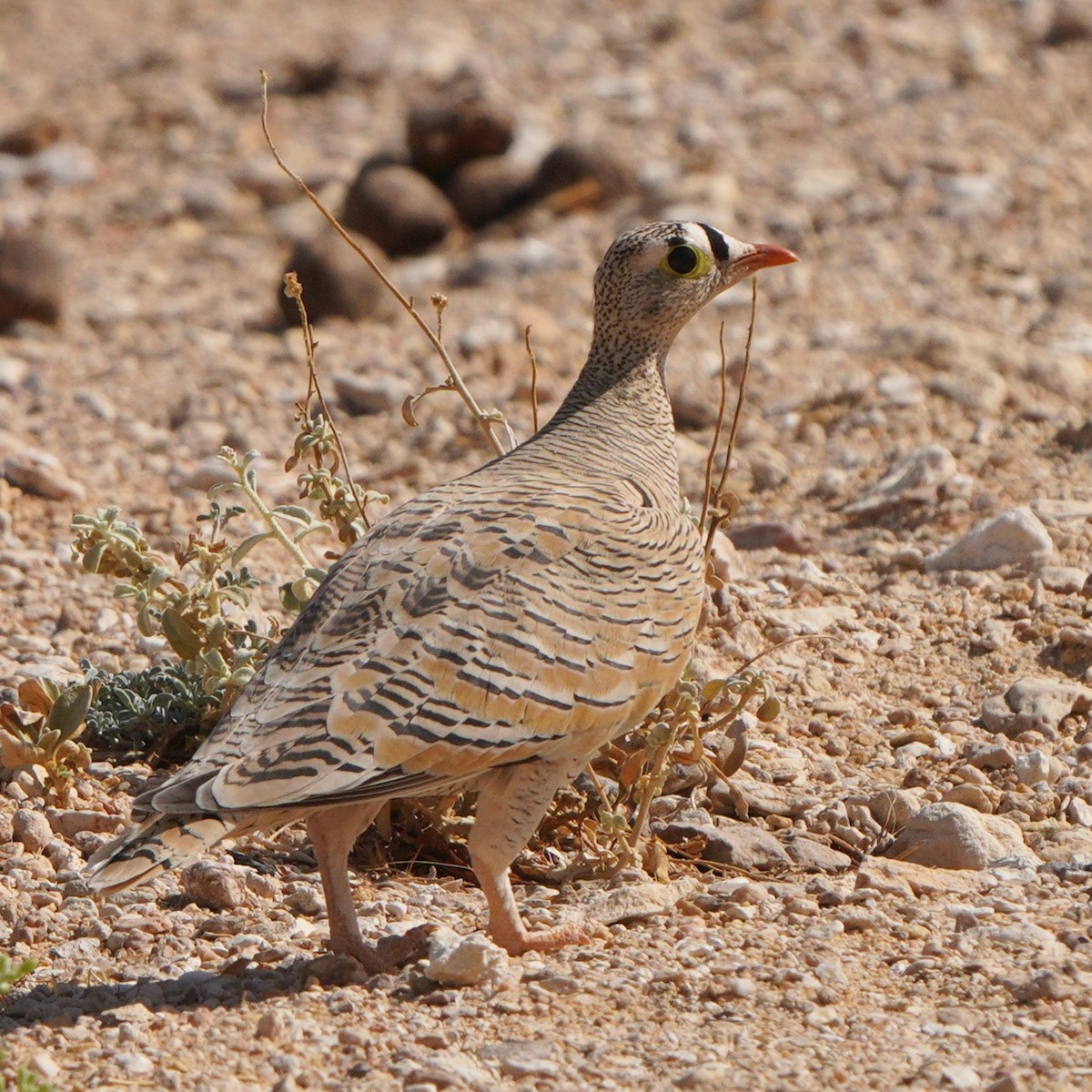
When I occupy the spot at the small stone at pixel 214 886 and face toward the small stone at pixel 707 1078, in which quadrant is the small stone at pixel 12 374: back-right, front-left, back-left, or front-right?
back-left

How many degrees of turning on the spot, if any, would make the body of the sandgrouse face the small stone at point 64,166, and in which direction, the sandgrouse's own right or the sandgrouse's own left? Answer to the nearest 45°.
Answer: approximately 90° to the sandgrouse's own left

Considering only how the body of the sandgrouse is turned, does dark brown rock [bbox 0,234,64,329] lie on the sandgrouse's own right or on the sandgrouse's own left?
on the sandgrouse's own left

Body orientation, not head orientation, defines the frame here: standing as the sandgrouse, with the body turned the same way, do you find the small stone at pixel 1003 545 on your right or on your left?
on your left

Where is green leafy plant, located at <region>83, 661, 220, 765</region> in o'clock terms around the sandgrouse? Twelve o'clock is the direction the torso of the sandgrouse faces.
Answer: The green leafy plant is roughly at 8 o'clock from the sandgrouse.

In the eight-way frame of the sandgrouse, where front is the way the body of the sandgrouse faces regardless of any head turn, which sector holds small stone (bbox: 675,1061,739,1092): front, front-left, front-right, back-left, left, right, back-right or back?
front-right

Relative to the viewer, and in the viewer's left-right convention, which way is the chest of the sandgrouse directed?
facing to the right of the viewer

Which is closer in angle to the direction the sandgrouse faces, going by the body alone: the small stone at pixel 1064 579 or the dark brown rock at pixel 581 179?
the small stone

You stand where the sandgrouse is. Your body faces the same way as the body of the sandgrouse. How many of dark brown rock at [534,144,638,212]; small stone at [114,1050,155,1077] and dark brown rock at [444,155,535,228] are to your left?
2

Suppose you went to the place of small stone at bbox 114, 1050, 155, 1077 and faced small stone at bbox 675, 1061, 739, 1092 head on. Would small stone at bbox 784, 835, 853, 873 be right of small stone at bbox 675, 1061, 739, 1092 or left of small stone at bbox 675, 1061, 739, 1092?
left

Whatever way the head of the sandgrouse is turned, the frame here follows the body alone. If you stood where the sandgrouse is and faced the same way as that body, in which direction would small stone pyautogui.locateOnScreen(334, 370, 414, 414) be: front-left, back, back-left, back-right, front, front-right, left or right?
left

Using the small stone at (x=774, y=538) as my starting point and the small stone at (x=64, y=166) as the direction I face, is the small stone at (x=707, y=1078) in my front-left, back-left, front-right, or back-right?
back-left
